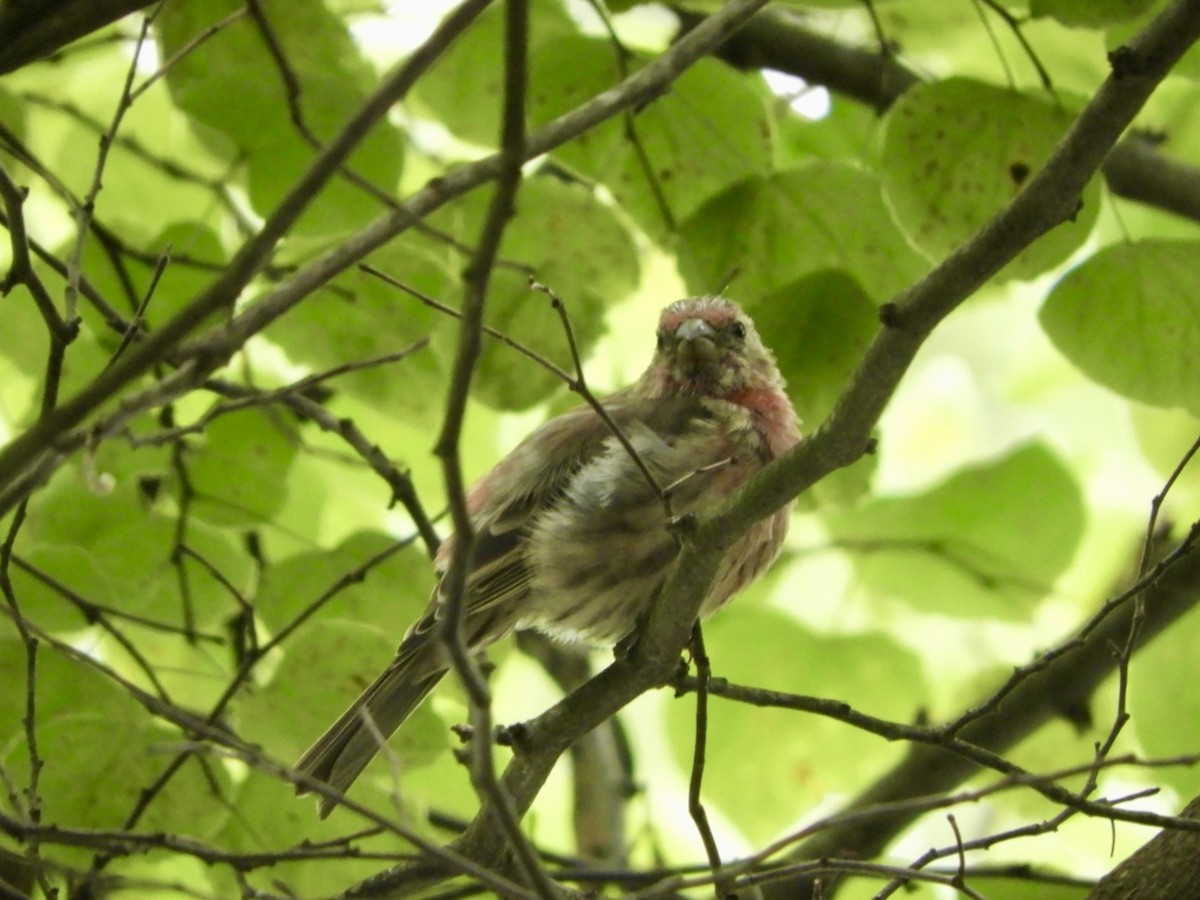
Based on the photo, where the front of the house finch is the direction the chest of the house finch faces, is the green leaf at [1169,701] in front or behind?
in front

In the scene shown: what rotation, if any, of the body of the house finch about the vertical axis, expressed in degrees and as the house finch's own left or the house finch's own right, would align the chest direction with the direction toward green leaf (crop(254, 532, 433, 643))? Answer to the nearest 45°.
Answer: approximately 135° to the house finch's own right
